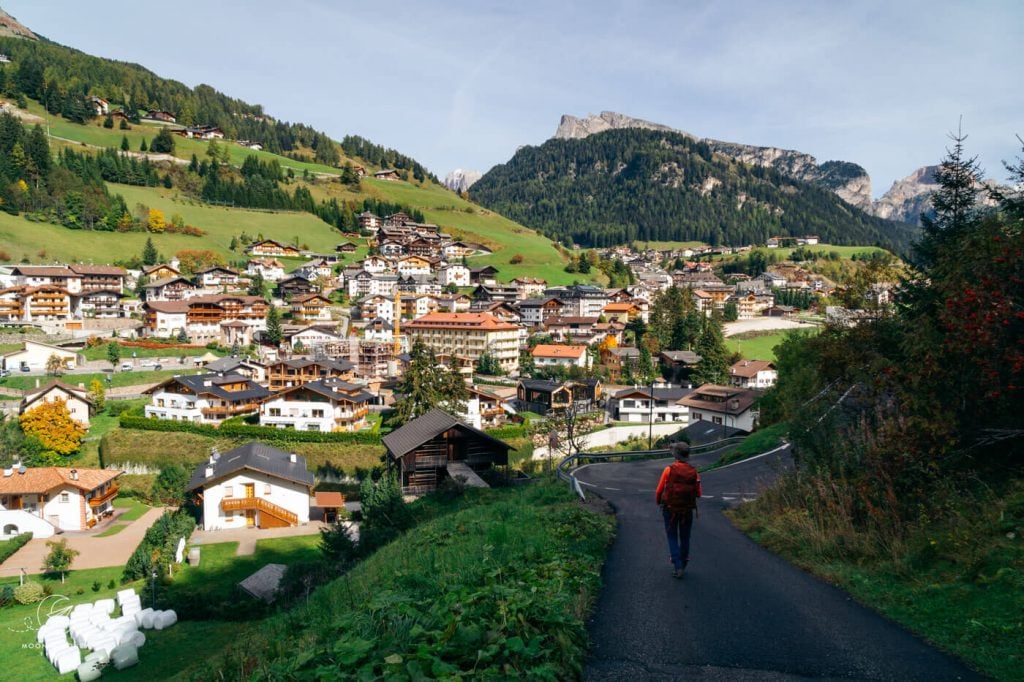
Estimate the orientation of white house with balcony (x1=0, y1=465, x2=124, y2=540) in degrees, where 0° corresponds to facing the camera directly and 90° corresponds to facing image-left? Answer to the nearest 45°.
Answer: approximately 315°

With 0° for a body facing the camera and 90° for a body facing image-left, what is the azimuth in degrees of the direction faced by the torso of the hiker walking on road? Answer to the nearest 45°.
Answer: approximately 180°

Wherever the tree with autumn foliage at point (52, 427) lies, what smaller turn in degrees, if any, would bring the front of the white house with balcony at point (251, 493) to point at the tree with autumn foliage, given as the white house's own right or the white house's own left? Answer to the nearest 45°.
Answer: approximately 135° to the white house's own right

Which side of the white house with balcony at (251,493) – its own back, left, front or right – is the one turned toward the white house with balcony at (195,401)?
back

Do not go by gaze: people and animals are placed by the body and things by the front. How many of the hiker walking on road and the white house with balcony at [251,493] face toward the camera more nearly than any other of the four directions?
1

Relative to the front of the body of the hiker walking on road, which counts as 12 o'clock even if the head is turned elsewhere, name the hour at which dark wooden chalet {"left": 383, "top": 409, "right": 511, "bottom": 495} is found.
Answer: The dark wooden chalet is roughly at 11 o'clock from the hiker walking on road.

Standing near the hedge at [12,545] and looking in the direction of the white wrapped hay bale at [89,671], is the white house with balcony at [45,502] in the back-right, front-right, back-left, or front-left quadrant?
back-left
